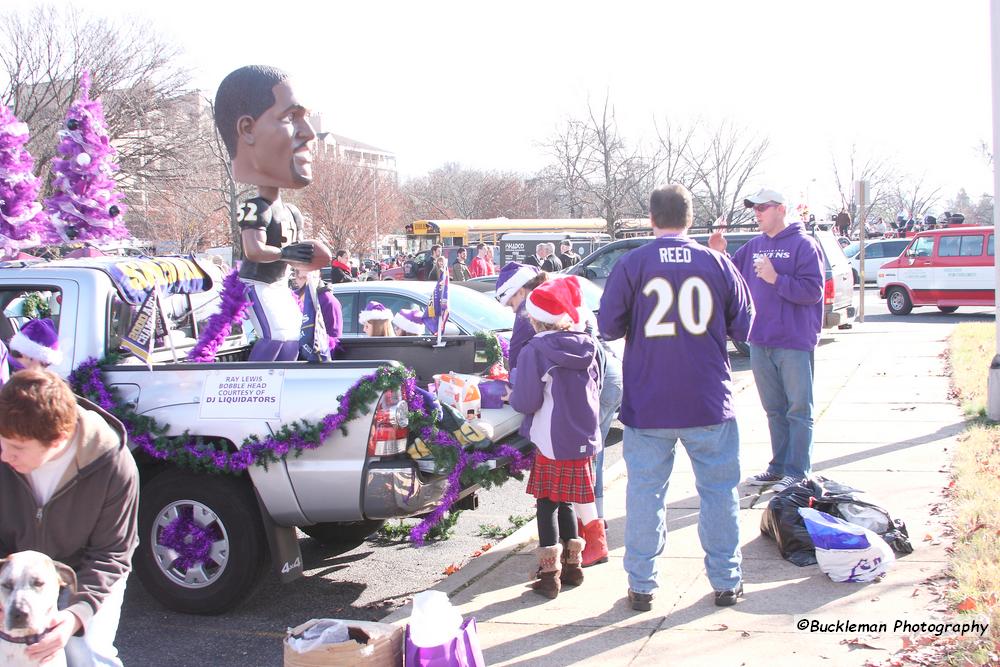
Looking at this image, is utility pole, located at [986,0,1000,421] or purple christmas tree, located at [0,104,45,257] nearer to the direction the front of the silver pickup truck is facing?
the purple christmas tree

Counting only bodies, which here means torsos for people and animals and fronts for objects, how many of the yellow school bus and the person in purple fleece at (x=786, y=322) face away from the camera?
0

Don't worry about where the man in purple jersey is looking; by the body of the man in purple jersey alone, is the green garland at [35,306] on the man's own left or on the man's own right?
on the man's own left

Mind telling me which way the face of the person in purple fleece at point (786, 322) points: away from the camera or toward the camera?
toward the camera

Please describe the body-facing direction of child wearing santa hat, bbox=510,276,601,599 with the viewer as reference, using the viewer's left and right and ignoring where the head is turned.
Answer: facing away from the viewer and to the left of the viewer

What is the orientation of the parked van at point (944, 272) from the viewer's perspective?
to the viewer's left

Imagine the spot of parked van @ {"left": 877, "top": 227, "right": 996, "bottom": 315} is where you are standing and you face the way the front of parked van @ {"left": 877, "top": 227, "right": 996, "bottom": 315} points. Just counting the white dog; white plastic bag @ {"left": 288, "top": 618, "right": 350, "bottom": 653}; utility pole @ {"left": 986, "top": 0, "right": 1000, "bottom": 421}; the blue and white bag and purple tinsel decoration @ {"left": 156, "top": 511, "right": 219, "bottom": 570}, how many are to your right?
0

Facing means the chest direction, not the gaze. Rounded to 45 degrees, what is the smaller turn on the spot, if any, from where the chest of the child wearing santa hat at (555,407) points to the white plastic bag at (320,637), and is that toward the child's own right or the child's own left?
approximately 90° to the child's own left

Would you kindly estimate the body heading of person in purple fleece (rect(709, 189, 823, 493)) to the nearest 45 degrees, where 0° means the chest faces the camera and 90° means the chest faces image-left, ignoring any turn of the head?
approximately 45°

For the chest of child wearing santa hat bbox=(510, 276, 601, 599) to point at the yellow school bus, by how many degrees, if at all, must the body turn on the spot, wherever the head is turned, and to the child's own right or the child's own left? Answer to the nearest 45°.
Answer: approximately 45° to the child's own right

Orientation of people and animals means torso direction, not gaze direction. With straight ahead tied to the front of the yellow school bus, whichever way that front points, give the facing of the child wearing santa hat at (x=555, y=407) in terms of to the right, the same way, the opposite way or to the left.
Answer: to the right

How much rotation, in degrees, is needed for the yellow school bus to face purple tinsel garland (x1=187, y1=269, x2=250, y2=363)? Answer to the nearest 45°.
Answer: approximately 45° to its left

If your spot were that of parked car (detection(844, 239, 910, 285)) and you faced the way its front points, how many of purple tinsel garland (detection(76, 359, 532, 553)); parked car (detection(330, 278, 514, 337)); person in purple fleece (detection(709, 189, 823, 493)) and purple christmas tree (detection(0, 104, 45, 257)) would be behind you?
0

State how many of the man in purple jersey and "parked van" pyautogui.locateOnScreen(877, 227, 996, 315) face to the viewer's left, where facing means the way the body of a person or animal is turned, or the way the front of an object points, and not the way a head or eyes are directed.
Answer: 1

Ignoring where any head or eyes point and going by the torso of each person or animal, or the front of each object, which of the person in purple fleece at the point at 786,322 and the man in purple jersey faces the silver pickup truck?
the person in purple fleece

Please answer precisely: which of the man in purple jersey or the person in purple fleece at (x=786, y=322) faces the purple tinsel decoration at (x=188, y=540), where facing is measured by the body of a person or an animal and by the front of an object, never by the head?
the person in purple fleece

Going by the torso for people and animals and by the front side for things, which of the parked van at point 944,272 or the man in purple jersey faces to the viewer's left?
the parked van

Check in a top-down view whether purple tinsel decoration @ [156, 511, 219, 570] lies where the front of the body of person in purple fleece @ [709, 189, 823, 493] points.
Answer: yes
